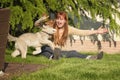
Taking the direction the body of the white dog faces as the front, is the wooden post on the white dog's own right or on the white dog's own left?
on the white dog's own right

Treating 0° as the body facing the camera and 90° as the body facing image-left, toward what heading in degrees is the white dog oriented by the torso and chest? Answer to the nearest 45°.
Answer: approximately 270°
